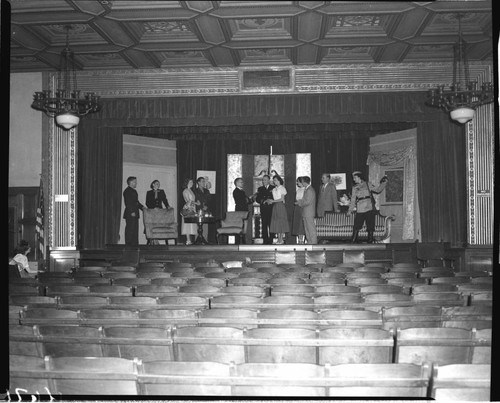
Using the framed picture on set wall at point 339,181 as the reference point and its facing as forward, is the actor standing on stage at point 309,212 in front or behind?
in front

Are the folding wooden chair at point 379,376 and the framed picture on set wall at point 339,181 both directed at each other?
yes

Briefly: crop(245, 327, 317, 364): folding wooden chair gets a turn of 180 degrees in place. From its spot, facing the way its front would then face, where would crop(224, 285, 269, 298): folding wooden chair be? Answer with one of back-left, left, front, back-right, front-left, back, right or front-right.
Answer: back

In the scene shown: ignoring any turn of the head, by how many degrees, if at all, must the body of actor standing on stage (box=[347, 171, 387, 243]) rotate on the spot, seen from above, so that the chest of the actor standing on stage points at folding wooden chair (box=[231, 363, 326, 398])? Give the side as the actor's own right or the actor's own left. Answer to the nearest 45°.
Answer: approximately 45° to the actor's own left

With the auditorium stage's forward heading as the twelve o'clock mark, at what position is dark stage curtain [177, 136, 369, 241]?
The dark stage curtain is roughly at 6 o'clock from the auditorium stage.

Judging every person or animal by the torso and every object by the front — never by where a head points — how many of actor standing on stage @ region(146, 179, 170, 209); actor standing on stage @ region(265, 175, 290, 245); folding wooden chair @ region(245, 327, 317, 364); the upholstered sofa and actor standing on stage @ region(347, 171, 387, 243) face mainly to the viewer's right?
0

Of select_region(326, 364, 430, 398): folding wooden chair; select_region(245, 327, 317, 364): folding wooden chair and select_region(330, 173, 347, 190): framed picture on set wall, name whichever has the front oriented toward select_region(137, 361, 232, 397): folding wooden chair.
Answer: the framed picture on set wall

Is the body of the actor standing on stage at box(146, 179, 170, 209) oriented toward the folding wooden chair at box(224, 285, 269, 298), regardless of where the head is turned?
yes

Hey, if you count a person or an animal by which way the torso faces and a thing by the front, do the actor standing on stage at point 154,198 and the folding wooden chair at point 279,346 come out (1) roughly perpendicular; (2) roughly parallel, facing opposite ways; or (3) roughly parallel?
roughly parallel, facing opposite ways

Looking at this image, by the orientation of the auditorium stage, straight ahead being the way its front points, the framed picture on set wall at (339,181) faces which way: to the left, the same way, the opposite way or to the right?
the same way

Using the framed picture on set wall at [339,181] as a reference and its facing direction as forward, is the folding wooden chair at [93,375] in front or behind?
in front

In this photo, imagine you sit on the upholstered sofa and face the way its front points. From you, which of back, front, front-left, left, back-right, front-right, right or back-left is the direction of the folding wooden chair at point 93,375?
front

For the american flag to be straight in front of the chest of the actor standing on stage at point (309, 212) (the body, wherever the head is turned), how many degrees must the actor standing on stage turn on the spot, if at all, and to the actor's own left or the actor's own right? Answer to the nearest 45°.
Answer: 0° — they already face it

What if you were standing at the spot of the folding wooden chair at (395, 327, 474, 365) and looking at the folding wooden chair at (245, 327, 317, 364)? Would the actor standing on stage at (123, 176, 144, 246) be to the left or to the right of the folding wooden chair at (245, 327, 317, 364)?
right

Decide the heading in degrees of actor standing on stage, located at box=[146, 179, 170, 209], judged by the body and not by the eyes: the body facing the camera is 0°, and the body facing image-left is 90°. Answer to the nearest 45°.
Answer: approximately 0°
